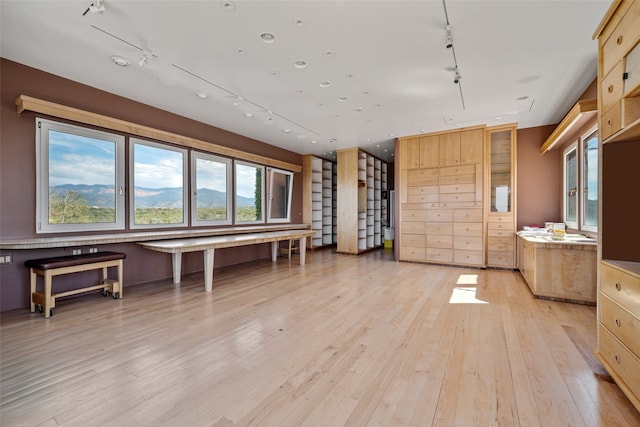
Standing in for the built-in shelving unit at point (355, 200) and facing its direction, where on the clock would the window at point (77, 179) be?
The window is roughly at 3 o'clock from the built-in shelving unit.

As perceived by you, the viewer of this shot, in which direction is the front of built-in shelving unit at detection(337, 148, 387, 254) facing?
facing the viewer and to the right of the viewer

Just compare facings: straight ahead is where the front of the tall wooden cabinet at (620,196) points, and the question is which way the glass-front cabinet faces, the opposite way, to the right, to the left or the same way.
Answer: to the left

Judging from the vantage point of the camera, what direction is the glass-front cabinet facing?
facing the viewer

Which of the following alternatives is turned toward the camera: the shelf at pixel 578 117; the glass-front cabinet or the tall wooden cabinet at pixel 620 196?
the glass-front cabinet

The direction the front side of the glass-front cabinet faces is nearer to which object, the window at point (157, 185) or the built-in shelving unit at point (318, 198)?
the window

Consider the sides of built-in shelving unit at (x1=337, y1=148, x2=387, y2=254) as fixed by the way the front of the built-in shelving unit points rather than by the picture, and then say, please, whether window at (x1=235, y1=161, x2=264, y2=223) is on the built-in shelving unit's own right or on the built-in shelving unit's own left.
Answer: on the built-in shelving unit's own right

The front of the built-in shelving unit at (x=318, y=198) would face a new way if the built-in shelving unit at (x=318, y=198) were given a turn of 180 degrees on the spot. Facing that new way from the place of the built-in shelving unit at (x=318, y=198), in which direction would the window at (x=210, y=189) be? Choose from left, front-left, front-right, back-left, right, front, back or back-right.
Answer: left

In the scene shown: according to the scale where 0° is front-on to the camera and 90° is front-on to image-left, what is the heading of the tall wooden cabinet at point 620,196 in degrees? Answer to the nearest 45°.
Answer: approximately 90°

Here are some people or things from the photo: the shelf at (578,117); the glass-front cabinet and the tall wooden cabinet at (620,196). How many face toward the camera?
1

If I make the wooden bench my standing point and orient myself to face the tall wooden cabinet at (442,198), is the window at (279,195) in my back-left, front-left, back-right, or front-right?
front-left

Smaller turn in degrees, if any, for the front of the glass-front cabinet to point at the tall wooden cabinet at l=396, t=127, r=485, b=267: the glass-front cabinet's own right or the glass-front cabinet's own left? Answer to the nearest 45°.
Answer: approximately 90° to the glass-front cabinet's own right

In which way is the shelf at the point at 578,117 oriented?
to the viewer's left

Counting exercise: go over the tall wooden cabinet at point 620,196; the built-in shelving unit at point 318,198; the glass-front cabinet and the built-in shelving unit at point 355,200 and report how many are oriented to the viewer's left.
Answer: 1

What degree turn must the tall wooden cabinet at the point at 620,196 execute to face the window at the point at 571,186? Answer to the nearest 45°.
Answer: approximately 90° to its right
